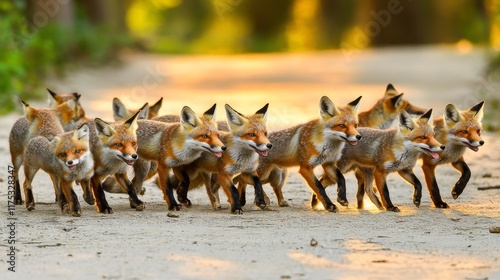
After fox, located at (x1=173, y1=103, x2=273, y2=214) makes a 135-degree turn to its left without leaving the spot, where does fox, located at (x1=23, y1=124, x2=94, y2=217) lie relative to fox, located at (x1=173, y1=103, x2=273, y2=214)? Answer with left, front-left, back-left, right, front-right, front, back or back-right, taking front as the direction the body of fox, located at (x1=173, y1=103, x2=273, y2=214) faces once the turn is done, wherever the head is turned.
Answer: left

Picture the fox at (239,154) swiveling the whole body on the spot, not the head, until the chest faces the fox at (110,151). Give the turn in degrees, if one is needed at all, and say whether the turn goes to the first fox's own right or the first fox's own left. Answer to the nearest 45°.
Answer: approximately 135° to the first fox's own right

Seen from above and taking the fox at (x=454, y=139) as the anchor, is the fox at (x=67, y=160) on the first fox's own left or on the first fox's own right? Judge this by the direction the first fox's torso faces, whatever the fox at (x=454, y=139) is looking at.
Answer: on the first fox's own right

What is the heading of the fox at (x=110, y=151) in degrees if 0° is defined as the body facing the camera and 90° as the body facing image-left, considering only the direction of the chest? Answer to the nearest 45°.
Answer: approximately 315°

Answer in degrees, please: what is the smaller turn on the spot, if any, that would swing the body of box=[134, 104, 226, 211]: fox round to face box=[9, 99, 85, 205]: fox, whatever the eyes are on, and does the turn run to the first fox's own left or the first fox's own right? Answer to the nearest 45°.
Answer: approximately 135° to the first fox's own right

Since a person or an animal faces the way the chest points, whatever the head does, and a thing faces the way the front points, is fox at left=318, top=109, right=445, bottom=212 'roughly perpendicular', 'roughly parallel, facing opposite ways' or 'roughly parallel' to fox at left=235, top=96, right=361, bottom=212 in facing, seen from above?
roughly parallel

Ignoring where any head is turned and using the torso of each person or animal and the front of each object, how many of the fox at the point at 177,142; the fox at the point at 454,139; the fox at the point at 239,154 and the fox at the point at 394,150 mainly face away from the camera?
0

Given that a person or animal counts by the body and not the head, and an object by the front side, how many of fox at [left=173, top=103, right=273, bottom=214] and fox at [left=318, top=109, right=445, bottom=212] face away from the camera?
0

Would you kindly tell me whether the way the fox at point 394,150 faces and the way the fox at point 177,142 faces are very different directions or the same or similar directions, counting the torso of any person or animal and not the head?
same or similar directions

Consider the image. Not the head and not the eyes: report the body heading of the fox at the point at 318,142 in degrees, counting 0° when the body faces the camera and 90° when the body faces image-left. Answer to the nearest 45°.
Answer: approximately 315°

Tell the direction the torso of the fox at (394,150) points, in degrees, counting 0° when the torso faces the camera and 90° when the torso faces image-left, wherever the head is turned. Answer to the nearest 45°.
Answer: approximately 315°

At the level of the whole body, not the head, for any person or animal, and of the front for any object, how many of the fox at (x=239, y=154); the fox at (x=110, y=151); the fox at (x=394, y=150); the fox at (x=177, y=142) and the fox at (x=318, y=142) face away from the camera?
0

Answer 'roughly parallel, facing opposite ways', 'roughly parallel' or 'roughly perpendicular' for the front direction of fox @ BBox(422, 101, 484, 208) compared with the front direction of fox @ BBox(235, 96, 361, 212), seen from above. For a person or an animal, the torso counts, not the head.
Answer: roughly parallel

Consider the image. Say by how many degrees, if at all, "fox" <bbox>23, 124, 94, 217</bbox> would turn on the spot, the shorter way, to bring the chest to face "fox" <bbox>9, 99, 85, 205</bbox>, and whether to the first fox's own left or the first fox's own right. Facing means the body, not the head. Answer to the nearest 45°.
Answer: approximately 180°
